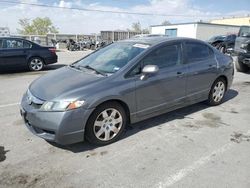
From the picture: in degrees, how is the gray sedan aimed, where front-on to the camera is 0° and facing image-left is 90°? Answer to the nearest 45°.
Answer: approximately 45°

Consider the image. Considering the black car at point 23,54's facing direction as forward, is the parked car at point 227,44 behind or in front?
behind

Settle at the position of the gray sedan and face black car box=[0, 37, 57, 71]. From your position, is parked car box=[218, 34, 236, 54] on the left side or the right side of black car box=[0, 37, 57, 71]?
right

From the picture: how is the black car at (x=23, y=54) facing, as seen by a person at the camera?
facing to the left of the viewer

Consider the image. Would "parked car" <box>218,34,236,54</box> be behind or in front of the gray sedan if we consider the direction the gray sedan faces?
behind

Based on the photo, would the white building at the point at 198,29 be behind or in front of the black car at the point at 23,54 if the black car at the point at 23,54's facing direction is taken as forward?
behind

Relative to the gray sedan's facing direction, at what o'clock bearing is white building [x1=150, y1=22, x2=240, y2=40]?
The white building is roughly at 5 o'clock from the gray sedan.
